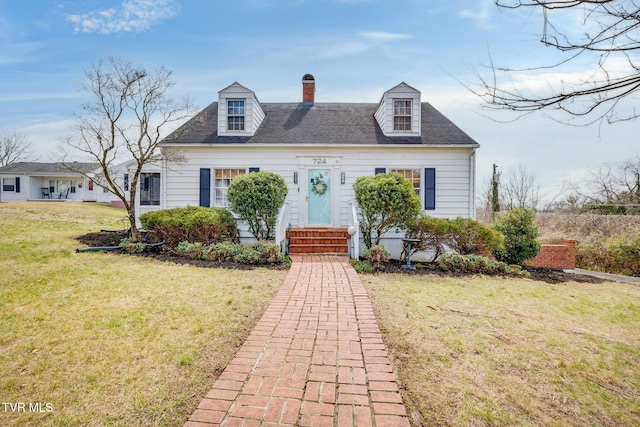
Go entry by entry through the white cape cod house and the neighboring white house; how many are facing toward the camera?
2

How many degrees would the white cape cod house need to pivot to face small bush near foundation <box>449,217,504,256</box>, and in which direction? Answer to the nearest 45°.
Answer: approximately 45° to its left

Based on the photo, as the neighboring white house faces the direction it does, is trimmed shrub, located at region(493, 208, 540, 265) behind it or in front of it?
in front

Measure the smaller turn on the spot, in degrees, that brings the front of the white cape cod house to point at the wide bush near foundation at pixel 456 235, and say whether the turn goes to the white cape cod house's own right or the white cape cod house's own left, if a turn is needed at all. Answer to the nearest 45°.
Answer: approximately 45° to the white cape cod house's own left

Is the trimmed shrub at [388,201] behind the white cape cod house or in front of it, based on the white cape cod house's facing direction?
in front

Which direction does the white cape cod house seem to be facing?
toward the camera

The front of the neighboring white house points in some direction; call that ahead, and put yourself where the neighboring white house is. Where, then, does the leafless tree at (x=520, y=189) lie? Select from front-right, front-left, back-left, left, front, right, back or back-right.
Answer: front-left

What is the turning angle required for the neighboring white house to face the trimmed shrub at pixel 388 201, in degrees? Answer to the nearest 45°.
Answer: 0° — it already faces it

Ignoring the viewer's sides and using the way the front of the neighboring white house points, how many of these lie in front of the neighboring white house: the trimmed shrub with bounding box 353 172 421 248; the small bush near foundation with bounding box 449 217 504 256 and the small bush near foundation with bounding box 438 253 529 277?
3
